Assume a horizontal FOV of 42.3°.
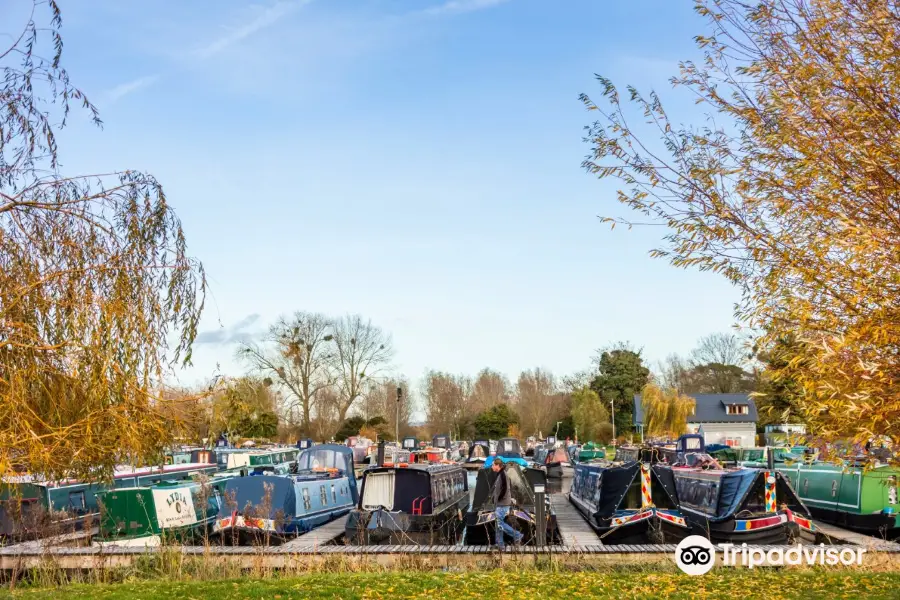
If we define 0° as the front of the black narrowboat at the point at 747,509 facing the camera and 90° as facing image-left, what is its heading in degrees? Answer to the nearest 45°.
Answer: approximately 315°

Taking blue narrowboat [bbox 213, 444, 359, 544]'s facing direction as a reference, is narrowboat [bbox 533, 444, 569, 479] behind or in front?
behind

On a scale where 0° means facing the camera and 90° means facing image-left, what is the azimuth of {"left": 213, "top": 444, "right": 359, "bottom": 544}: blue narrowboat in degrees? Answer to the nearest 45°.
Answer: approximately 45°

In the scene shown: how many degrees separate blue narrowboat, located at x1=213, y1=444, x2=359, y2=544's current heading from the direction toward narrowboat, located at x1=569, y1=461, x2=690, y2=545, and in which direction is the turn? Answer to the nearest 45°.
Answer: approximately 135° to its left

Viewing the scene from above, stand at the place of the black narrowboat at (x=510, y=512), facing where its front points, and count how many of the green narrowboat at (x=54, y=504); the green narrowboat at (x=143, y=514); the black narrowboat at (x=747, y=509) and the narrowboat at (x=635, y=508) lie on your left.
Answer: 2

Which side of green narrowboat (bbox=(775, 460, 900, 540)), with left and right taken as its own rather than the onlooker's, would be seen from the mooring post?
right

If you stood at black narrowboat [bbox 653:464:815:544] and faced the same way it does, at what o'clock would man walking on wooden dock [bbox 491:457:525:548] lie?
The man walking on wooden dock is roughly at 2 o'clock from the black narrowboat.

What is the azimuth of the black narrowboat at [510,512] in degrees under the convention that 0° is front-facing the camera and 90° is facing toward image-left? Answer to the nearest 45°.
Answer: approximately 0°

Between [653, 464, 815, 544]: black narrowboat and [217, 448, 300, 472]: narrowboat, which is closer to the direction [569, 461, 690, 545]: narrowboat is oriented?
the black narrowboat

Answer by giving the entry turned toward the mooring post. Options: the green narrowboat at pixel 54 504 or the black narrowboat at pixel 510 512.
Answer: the black narrowboat
